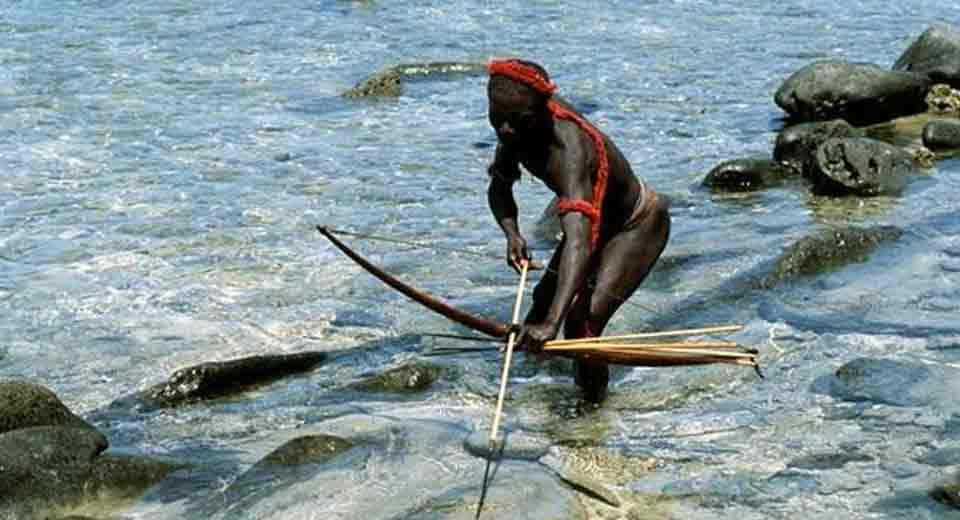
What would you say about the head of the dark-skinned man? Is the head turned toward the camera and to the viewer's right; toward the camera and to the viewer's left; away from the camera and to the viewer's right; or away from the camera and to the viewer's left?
toward the camera and to the viewer's left

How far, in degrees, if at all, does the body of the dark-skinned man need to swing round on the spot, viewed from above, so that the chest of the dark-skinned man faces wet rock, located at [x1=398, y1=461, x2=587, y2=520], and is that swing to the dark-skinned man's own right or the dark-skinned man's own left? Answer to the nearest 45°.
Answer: approximately 45° to the dark-skinned man's own left

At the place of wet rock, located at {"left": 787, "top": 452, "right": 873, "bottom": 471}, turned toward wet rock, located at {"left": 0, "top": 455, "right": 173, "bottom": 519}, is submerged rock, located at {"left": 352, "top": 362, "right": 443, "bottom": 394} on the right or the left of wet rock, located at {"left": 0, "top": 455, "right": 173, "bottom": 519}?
right

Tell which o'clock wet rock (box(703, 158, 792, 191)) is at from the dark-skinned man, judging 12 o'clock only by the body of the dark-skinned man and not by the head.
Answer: The wet rock is roughly at 5 o'clock from the dark-skinned man.

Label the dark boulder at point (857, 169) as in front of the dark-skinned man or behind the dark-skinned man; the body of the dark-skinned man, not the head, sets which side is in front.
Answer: behind

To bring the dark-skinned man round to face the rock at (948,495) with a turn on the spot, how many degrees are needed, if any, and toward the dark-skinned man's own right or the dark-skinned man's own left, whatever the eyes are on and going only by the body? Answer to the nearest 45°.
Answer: approximately 90° to the dark-skinned man's own left

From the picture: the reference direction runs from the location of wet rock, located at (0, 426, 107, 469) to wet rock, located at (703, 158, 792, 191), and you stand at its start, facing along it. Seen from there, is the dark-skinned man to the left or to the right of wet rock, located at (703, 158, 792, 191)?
right

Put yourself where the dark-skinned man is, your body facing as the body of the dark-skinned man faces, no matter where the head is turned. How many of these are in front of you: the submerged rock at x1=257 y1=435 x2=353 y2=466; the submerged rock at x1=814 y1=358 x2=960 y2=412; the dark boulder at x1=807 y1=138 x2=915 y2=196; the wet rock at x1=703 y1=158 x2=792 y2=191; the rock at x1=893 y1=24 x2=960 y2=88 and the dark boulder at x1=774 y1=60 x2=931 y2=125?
1

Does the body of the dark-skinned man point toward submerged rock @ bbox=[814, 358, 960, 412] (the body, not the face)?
no

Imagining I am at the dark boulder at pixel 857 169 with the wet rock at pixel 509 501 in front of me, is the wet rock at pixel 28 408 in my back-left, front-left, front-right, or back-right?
front-right

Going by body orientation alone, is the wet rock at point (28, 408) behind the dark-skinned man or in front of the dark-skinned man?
in front

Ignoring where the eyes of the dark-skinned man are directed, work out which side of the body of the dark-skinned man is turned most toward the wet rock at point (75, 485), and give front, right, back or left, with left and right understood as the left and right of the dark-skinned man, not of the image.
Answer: front

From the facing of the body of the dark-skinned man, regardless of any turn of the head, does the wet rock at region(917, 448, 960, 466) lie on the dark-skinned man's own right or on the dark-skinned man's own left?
on the dark-skinned man's own left

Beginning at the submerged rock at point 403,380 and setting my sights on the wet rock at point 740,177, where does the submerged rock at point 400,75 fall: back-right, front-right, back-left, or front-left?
front-left

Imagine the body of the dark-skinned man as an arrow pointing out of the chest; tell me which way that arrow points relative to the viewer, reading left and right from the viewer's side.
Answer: facing the viewer and to the left of the viewer

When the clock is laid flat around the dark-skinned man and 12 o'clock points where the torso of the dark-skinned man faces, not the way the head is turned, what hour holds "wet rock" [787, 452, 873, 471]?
The wet rock is roughly at 8 o'clock from the dark-skinned man.

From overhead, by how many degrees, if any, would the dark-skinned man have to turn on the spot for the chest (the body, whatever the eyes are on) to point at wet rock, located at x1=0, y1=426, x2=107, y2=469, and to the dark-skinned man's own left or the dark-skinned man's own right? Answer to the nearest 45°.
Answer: approximately 45° to the dark-skinned man's own right

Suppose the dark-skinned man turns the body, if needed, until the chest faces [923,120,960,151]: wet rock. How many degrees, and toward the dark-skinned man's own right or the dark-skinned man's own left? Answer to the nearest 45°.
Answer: approximately 180°
